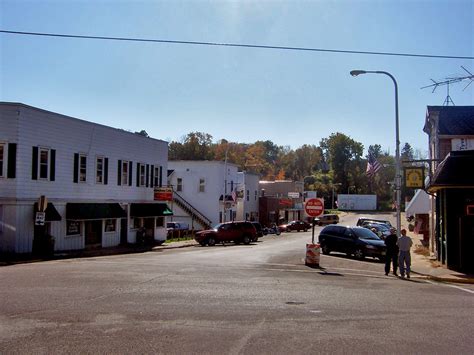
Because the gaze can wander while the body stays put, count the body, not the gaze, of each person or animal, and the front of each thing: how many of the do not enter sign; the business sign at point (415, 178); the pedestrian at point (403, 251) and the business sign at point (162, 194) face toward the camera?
3

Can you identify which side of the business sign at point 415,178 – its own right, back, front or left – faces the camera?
front

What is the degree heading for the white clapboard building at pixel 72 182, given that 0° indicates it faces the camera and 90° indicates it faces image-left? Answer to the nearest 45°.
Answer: approximately 315°

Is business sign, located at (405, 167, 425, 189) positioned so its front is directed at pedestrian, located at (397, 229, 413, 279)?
yes

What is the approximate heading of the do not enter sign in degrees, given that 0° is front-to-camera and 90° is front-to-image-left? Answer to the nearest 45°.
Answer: approximately 0°
